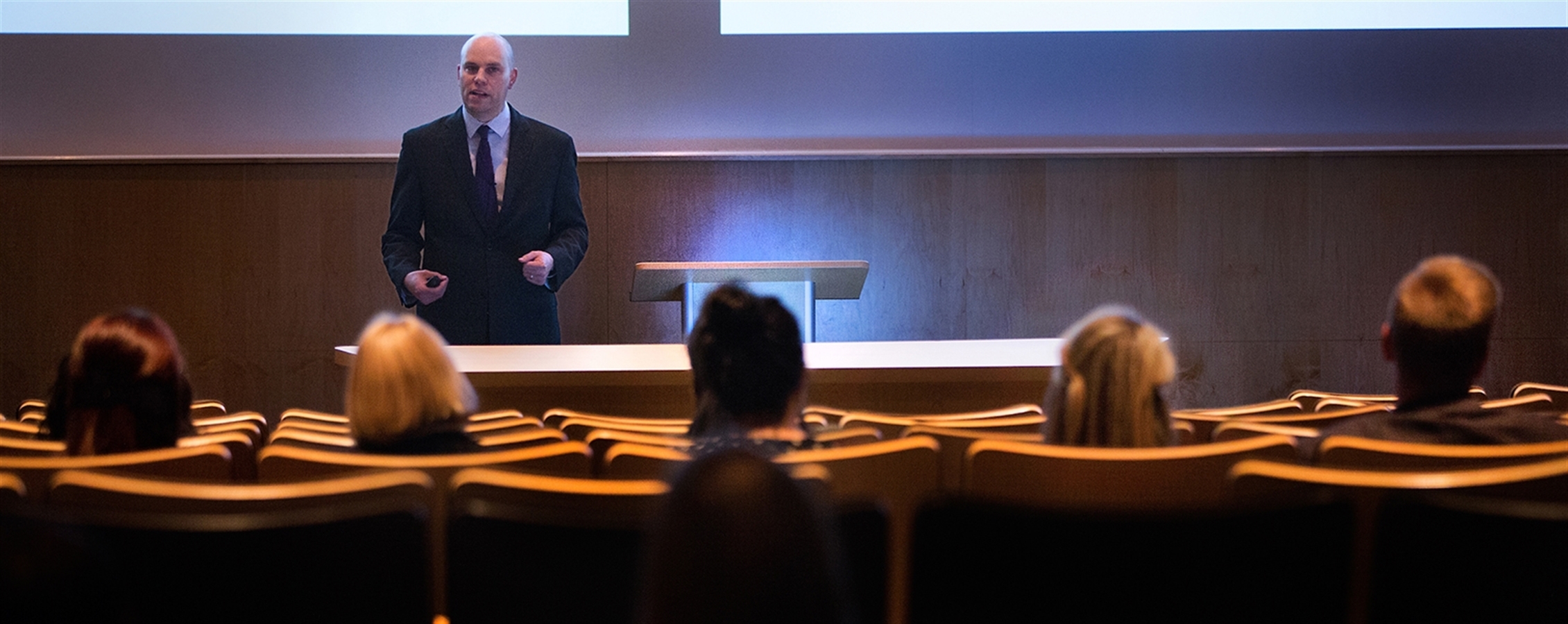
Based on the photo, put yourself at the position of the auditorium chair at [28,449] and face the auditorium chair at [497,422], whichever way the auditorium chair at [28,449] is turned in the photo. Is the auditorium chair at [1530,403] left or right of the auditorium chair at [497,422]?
right

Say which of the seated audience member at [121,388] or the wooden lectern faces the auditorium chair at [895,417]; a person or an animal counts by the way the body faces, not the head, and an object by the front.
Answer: the wooden lectern

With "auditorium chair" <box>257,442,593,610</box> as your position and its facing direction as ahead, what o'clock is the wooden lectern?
The wooden lectern is roughly at 1 o'clock from the auditorium chair.

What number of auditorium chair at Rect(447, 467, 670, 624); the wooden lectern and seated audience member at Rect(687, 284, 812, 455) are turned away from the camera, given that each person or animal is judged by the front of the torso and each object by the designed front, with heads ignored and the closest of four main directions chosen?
2

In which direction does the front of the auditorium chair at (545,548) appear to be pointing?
away from the camera

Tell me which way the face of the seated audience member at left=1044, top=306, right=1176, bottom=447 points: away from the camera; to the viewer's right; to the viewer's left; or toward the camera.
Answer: away from the camera

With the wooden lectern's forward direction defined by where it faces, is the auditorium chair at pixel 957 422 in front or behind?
in front

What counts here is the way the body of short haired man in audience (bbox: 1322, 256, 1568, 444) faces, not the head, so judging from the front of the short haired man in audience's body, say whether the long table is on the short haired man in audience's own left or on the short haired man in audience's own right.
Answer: on the short haired man in audience's own left

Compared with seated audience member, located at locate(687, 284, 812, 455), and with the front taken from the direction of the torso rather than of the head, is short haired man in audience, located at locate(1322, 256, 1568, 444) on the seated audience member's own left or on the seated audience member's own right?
on the seated audience member's own right

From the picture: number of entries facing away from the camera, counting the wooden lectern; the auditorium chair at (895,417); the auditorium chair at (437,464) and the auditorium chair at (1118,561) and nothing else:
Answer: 3

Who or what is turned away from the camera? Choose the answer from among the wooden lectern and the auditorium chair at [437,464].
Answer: the auditorium chair

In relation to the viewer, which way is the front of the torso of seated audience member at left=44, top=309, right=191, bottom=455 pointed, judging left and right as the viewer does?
facing away from the viewer

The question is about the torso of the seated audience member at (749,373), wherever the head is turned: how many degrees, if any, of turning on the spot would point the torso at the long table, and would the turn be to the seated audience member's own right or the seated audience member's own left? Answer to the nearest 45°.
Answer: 0° — they already face it

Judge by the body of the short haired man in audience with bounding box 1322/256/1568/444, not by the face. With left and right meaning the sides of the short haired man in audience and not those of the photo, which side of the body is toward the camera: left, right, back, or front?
back

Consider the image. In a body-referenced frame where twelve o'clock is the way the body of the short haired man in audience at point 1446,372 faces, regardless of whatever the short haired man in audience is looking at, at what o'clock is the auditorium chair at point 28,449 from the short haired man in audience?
The auditorium chair is roughly at 8 o'clock from the short haired man in audience.

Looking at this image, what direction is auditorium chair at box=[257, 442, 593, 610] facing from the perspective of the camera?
away from the camera

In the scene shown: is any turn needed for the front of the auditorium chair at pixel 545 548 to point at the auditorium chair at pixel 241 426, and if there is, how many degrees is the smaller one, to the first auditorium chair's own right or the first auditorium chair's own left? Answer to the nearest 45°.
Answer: approximately 45° to the first auditorium chair's own left
